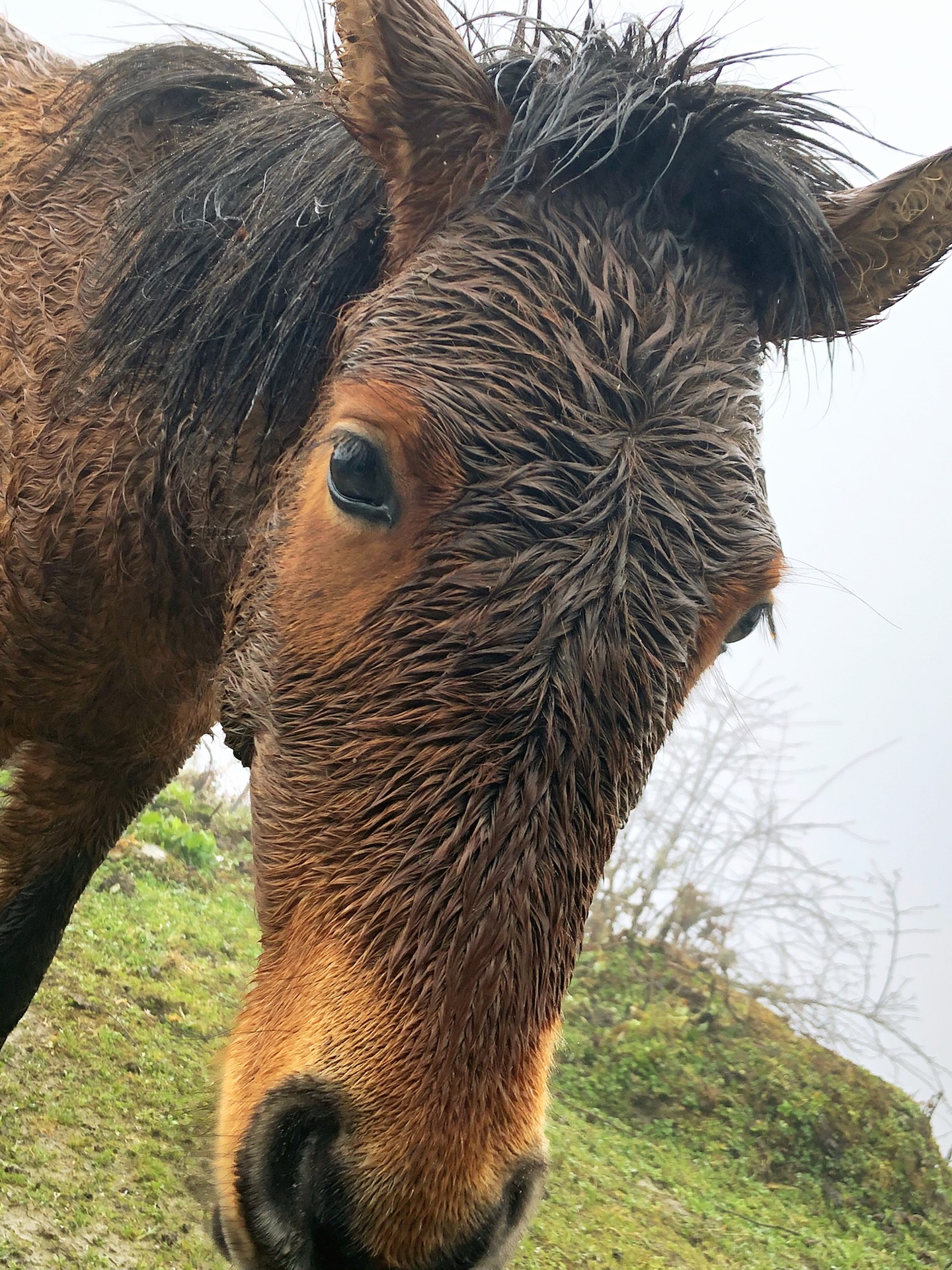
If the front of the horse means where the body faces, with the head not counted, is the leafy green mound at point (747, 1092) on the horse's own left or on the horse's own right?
on the horse's own left

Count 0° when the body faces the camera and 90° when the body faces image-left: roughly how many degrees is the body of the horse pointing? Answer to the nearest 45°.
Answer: approximately 315°
